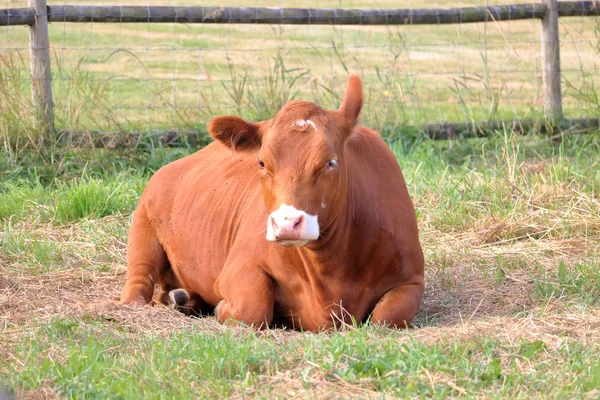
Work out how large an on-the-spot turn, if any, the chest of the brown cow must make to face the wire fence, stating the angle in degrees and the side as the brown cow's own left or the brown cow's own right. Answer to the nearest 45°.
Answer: approximately 135° to the brown cow's own left

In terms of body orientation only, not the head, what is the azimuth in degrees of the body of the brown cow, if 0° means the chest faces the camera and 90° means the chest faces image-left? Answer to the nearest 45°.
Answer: approximately 315°
